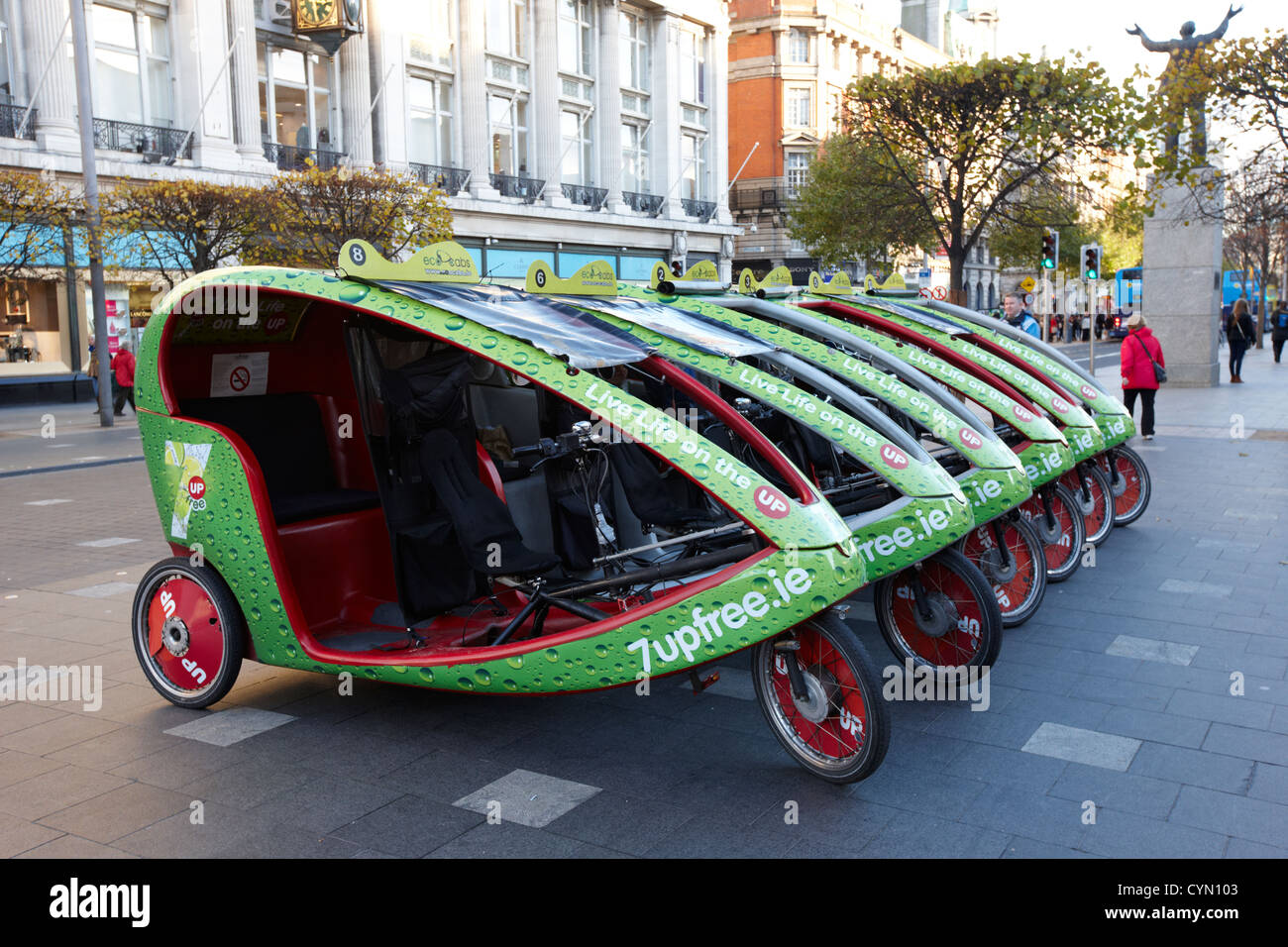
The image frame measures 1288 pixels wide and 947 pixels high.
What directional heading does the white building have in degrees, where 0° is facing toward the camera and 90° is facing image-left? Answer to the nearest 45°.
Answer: approximately 315°

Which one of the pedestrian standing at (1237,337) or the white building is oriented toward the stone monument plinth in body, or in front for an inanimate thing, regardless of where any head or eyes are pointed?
the white building
